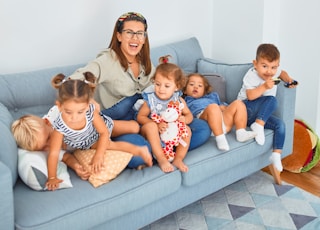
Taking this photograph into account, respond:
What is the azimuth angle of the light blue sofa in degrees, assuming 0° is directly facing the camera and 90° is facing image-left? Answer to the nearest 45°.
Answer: approximately 315°

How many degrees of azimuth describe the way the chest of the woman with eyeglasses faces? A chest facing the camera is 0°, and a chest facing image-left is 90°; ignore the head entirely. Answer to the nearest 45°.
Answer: approximately 315°
